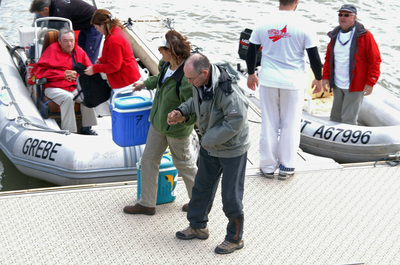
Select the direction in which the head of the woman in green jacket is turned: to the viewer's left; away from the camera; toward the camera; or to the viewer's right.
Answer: to the viewer's left

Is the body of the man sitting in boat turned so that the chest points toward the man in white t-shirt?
yes

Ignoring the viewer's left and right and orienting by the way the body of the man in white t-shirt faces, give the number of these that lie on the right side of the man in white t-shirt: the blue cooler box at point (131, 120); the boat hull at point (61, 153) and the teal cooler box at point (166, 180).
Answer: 0

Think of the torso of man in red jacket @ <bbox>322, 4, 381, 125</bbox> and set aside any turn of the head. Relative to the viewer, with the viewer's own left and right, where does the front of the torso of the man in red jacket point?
facing the viewer and to the left of the viewer

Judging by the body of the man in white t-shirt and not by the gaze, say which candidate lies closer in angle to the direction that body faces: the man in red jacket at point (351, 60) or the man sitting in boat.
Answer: the man in red jacket

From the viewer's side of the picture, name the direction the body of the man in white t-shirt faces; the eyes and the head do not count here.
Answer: away from the camera

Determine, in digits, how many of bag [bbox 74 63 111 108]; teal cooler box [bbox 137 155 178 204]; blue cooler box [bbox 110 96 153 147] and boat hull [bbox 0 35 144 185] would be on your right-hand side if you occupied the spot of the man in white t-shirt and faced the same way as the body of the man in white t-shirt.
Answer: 0

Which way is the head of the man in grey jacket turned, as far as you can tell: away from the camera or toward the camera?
toward the camera
